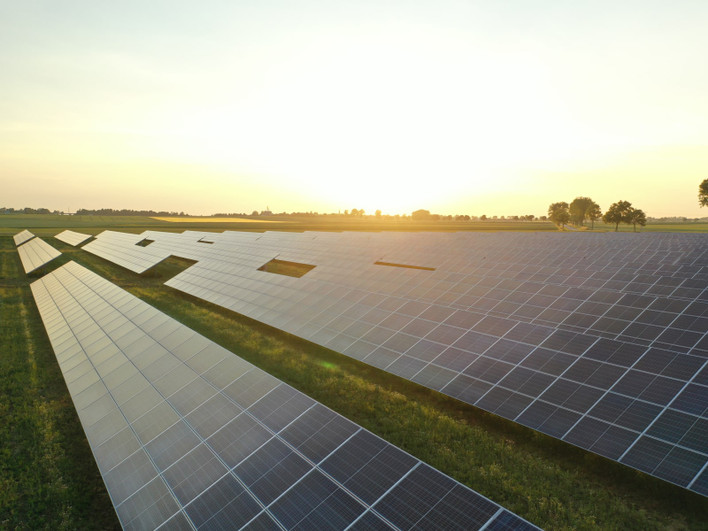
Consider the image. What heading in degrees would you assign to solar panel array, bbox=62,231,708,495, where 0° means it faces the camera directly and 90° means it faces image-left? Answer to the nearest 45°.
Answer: approximately 45°
